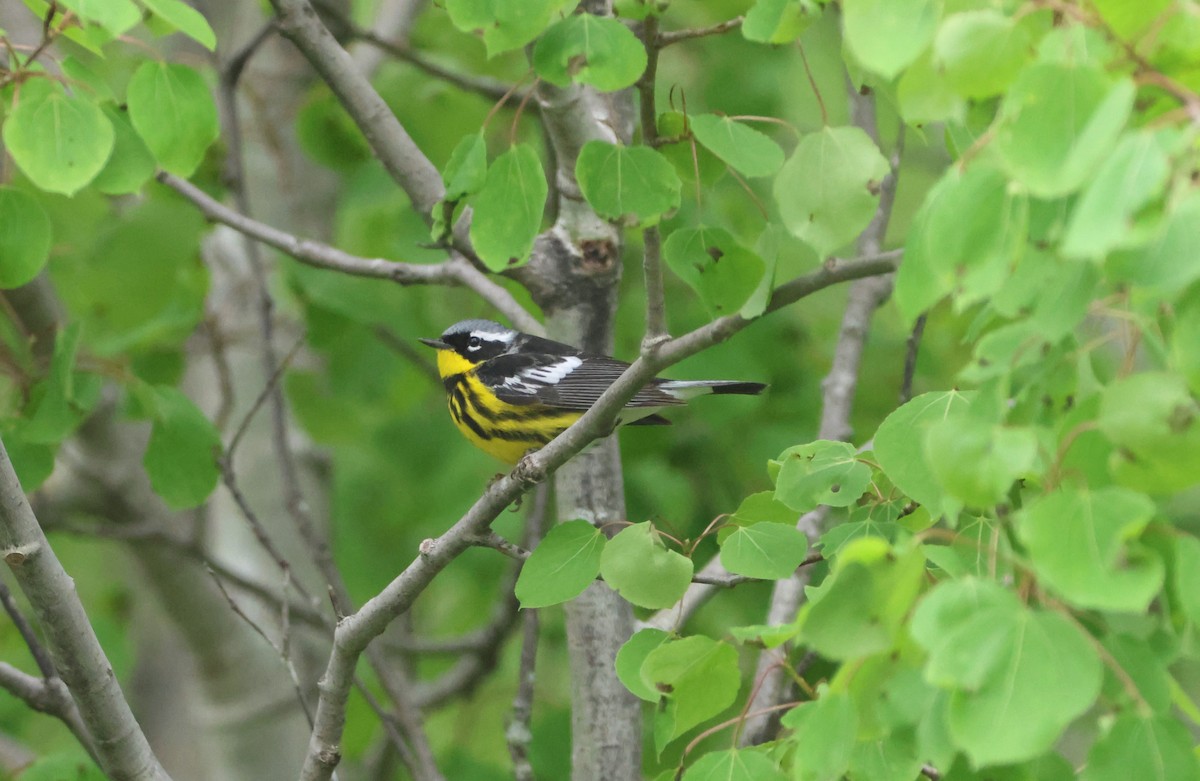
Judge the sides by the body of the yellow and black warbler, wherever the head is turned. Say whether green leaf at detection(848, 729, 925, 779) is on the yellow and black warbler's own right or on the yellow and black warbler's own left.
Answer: on the yellow and black warbler's own left

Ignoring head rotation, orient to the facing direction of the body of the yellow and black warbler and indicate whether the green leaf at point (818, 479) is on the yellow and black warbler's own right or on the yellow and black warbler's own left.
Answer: on the yellow and black warbler's own left

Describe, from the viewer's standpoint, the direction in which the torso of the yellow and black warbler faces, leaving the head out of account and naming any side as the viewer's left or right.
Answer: facing to the left of the viewer

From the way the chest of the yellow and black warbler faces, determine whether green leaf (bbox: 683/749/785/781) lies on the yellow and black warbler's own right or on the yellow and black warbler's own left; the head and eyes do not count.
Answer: on the yellow and black warbler's own left

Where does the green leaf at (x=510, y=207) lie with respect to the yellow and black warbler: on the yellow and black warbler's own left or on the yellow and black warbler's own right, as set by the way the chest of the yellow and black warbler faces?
on the yellow and black warbler's own left
